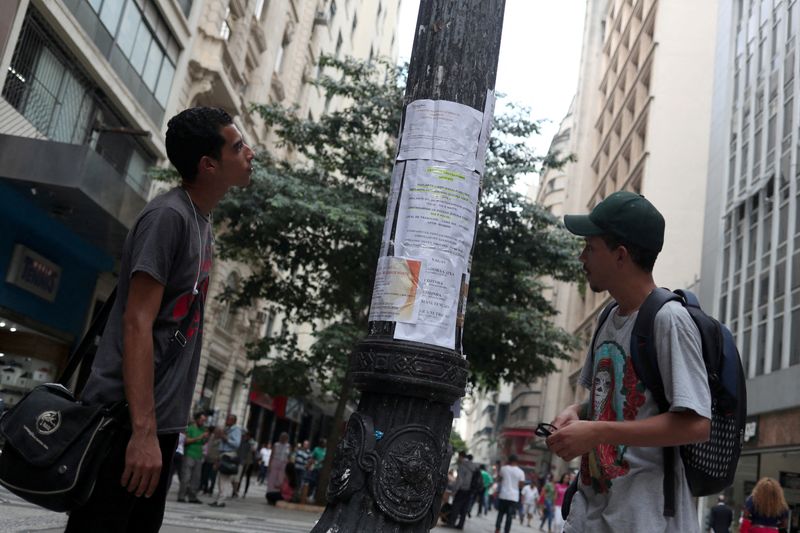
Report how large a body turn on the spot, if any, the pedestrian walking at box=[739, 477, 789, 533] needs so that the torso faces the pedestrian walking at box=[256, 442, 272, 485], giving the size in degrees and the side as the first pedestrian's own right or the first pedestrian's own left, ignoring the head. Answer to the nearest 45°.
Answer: approximately 45° to the first pedestrian's own left

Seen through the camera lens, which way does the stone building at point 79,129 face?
facing to the right of the viewer

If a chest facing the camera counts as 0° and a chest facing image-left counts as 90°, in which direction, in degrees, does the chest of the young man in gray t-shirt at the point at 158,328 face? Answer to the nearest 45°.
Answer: approximately 270°

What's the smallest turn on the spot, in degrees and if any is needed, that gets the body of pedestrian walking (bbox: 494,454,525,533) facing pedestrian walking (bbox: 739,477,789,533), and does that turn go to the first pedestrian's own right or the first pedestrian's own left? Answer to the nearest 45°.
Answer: approximately 135° to the first pedestrian's own right

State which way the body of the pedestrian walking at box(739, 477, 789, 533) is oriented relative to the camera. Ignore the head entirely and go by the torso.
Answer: away from the camera

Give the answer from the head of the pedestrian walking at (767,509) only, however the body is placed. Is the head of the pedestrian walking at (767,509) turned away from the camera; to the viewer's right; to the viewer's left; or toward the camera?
away from the camera

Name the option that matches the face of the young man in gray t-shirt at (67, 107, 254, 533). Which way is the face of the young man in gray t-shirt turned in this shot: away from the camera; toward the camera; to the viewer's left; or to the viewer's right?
to the viewer's right

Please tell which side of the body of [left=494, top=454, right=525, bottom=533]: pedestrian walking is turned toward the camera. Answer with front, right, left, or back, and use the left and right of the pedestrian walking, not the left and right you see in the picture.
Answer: back
